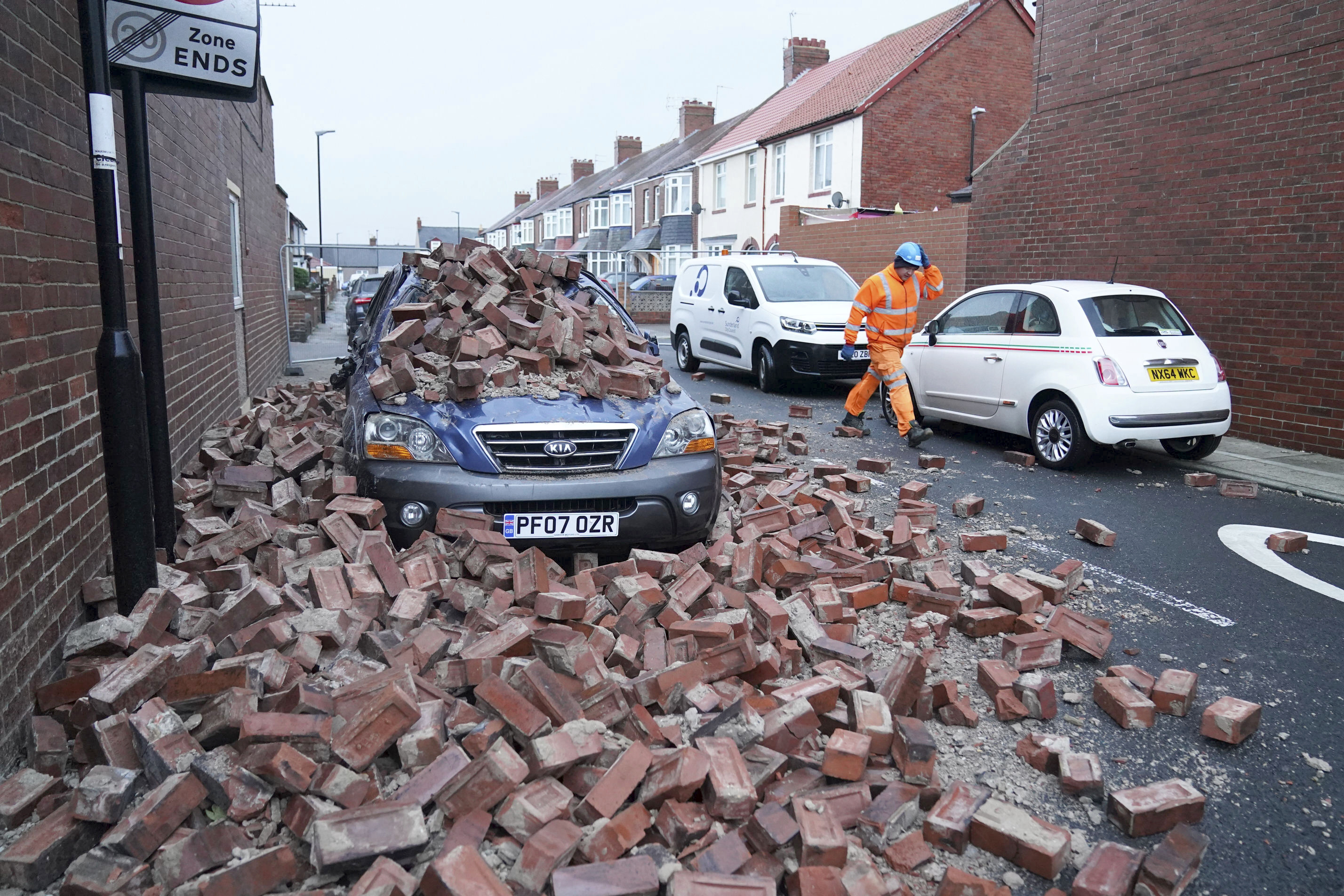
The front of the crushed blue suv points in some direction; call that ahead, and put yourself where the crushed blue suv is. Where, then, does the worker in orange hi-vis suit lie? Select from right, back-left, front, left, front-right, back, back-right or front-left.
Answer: back-left

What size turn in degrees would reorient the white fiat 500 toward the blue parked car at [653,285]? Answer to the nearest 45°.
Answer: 0° — it already faces it

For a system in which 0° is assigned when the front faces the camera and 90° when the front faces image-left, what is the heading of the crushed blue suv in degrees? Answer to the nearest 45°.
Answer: approximately 0°

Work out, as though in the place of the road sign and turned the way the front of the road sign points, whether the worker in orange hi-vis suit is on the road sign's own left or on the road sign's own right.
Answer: on the road sign's own left

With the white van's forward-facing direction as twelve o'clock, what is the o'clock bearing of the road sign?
The road sign is roughly at 2 o'clock from the white van.

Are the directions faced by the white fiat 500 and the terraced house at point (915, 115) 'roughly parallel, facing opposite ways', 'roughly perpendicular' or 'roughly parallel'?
roughly perpendicular

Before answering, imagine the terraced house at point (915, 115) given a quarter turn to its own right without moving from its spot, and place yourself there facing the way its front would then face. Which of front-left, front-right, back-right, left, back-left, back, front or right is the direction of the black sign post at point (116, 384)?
back-left
